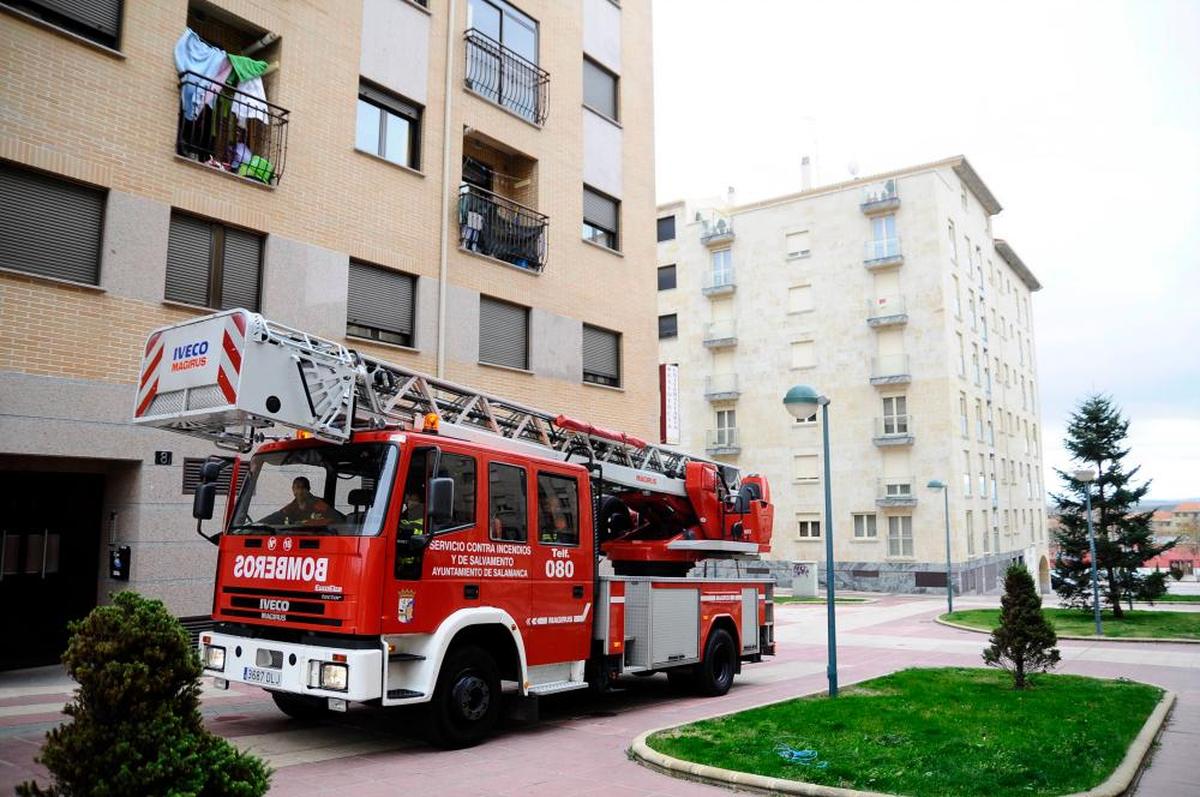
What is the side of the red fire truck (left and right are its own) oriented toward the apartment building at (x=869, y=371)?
back

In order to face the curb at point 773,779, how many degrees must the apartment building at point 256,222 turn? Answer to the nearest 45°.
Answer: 0° — it already faces it

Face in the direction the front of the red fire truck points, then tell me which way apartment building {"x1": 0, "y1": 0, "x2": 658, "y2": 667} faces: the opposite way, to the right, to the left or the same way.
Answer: to the left

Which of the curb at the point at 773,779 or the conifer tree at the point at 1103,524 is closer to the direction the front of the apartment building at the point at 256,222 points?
the curb

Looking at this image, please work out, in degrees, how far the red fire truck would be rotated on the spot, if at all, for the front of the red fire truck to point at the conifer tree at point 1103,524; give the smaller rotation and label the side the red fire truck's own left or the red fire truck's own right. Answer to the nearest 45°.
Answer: approximately 180°

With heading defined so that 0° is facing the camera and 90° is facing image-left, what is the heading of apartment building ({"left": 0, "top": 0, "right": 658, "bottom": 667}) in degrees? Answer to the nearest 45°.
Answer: approximately 315°

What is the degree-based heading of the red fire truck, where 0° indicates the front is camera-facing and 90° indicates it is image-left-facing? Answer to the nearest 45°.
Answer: approximately 45°

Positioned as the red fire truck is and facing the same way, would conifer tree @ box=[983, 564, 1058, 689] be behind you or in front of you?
behind

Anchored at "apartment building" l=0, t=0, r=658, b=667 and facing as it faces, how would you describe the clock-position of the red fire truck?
The red fire truck is roughly at 1 o'clock from the apartment building.

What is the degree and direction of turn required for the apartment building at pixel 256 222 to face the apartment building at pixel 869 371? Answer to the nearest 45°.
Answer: approximately 90° to its left

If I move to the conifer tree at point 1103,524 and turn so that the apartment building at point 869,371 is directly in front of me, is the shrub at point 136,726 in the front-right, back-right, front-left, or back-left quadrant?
back-left
